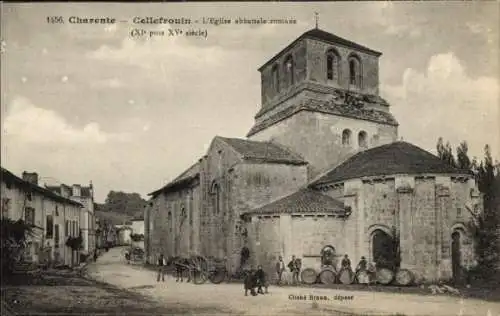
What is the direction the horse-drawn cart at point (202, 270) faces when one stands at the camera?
facing to the left of the viewer

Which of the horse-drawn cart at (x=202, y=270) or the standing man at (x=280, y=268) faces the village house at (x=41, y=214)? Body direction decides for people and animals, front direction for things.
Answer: the horse-drawn cart

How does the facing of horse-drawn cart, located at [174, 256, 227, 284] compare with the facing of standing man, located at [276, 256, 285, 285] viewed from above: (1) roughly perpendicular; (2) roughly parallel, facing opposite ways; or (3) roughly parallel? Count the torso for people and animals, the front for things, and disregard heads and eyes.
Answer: roughly perpendicular

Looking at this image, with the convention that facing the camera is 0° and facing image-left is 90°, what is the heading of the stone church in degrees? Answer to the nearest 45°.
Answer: approximately 135°

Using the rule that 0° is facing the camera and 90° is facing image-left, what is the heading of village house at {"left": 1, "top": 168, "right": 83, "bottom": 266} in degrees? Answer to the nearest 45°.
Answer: approximately 315°

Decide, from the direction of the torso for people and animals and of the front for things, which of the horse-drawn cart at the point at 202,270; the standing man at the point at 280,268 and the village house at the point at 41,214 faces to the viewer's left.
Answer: the horse-drawn cart

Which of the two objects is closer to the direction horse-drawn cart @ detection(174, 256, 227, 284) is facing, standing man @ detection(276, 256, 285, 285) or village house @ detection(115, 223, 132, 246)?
the village house
